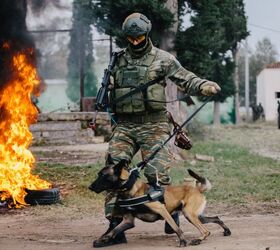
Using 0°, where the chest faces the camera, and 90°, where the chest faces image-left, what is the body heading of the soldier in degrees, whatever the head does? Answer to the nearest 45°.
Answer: approximately 45°

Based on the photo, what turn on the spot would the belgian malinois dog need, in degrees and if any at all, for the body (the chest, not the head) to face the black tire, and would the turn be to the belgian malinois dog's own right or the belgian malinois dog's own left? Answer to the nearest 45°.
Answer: approximately 45° to the belgian malinois dog's own right

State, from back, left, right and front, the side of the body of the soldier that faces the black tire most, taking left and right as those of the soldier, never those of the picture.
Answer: right

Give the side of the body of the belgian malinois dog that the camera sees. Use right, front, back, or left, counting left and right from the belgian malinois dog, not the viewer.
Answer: left
